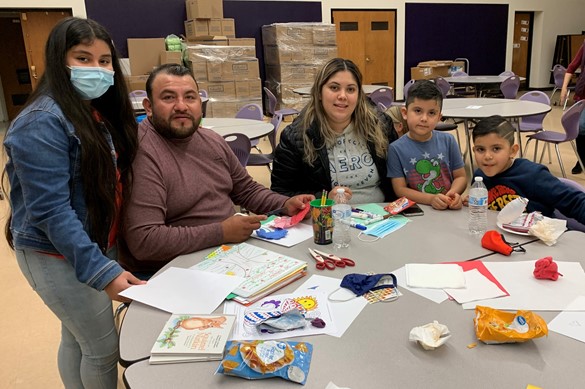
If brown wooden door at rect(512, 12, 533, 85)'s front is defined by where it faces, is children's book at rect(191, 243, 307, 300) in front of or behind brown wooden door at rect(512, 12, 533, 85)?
in front

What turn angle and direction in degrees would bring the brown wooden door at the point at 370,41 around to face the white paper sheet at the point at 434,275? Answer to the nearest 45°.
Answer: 0° — it already faces it

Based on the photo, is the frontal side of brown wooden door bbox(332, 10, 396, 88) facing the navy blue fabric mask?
yes

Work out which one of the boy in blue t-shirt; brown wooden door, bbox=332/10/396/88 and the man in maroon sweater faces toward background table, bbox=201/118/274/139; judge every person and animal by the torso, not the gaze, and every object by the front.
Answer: the brown wooden door

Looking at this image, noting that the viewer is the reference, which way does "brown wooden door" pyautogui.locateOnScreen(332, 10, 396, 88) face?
facing the viewer

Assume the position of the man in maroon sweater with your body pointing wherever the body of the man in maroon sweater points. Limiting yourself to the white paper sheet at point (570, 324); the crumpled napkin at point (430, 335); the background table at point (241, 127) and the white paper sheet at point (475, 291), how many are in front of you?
3

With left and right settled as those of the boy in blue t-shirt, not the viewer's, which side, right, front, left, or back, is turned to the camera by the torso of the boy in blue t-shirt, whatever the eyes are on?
front

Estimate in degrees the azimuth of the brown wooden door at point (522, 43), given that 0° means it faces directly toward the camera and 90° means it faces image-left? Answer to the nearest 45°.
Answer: approximately 0°

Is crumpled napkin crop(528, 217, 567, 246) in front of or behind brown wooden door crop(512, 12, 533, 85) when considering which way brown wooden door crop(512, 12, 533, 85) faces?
in front

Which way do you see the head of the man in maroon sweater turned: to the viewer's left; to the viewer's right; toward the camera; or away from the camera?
toward the camera

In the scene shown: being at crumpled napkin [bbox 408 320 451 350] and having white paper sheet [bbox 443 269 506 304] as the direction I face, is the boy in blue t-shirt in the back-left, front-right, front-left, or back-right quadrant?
front-left

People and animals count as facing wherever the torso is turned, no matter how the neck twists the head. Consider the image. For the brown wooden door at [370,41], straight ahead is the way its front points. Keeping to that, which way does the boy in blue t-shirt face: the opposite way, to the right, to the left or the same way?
the same way

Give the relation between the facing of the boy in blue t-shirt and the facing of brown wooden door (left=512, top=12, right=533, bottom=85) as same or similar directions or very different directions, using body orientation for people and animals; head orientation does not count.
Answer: same or similar directions

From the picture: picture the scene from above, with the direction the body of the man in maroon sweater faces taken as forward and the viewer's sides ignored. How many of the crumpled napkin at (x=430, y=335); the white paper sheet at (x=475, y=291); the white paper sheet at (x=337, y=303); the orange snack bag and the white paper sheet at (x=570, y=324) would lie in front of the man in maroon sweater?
5
